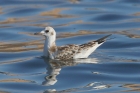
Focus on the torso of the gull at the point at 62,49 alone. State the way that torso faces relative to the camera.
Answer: to the viewer's left
